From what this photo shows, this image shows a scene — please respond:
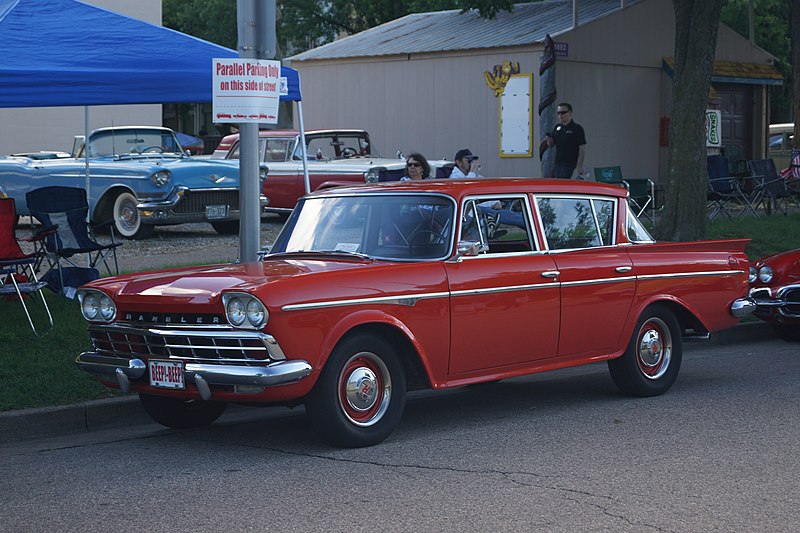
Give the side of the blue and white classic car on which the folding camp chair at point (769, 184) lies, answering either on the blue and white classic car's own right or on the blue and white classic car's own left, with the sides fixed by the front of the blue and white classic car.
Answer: on the blue and white classic car's own left

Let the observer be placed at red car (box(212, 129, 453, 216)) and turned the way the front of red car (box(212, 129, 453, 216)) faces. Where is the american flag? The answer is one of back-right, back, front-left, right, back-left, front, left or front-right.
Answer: front-left

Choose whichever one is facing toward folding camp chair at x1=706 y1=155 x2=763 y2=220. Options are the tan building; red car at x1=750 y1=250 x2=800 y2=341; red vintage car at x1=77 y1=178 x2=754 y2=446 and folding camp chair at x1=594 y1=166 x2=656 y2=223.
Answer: the tan building

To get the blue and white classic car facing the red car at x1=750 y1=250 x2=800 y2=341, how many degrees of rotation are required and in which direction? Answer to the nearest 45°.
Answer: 0° — it already faces it

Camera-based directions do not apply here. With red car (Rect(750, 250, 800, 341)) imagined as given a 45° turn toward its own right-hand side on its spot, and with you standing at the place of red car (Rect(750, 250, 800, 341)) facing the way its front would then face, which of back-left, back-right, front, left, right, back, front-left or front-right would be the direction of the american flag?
right

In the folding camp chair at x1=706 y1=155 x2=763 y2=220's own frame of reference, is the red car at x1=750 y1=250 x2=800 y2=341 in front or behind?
in front

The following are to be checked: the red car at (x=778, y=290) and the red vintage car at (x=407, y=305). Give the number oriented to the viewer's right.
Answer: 0

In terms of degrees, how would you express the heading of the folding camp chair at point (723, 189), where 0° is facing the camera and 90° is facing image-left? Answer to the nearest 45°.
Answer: approximately 315°

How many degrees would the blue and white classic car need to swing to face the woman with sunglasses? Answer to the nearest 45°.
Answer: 0° — it already faces them

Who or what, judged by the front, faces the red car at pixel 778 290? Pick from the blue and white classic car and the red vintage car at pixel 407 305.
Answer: the blue and white classic car

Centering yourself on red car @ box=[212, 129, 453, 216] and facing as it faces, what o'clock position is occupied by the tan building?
The tan building is roughly at 9 o'clock from the red car.

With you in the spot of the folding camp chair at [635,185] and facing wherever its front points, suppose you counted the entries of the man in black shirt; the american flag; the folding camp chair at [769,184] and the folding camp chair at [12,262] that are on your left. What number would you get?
2

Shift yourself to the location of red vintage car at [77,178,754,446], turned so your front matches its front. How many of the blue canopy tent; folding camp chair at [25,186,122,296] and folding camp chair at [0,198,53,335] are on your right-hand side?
3
